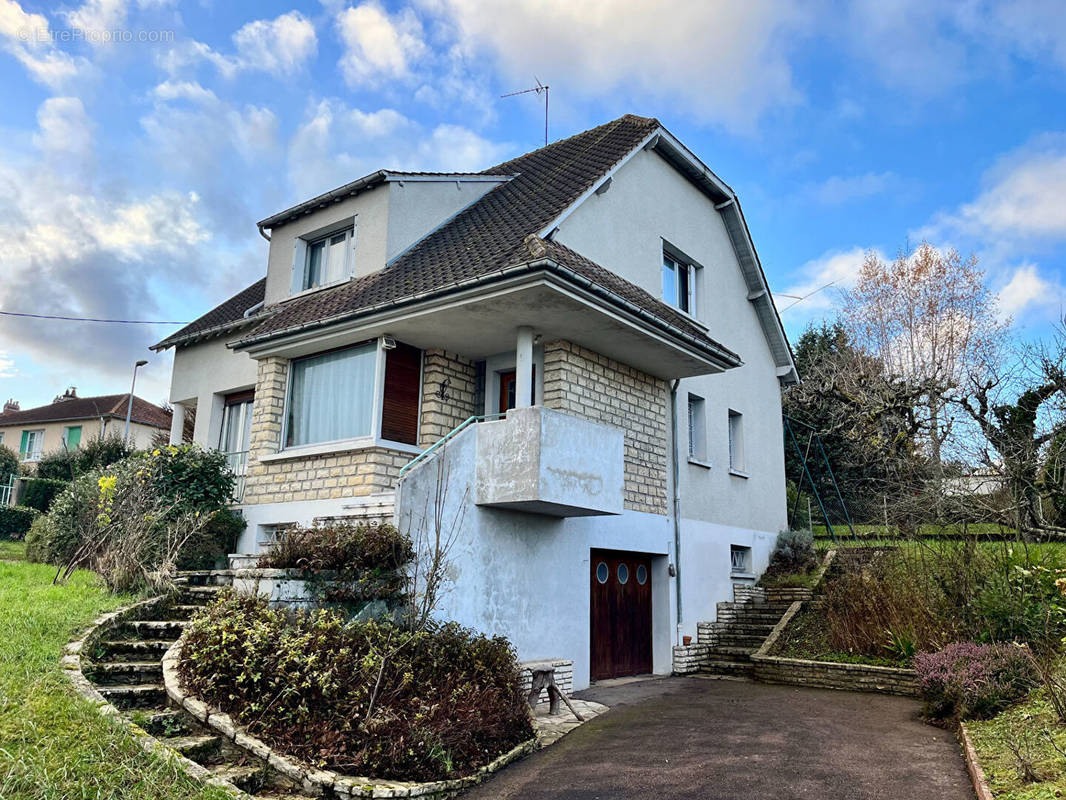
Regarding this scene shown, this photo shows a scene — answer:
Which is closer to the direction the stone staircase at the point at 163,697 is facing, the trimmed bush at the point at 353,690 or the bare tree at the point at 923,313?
the trimmed bush

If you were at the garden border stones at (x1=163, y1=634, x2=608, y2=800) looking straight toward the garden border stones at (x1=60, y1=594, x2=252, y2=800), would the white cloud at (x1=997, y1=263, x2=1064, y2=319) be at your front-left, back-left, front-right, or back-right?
back-right

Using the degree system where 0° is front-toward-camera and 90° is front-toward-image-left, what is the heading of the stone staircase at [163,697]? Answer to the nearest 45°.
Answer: approximately 0°

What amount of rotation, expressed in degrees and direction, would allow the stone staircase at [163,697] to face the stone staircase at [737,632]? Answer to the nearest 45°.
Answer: approximately 135° to its left

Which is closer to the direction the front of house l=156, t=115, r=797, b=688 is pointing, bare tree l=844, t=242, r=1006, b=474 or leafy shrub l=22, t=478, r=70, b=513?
the leafy shrub

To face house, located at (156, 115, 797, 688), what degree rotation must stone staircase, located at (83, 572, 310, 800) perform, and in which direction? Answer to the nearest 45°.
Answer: approximately 135° to its left

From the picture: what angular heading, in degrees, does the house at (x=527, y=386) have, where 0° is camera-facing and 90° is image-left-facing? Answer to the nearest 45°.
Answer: approximately 45°

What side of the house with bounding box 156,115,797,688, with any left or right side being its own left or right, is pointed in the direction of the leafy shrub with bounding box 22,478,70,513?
right

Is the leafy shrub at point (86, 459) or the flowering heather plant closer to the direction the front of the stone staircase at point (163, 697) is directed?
the flowering heather plant

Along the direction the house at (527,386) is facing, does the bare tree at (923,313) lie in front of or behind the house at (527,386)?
behind

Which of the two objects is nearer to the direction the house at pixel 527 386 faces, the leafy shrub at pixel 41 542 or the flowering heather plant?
the leafy shrub

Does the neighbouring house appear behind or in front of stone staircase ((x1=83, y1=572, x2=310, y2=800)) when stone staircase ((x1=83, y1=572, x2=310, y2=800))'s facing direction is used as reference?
behind

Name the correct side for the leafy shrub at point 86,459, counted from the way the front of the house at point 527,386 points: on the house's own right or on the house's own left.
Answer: on the house's own right

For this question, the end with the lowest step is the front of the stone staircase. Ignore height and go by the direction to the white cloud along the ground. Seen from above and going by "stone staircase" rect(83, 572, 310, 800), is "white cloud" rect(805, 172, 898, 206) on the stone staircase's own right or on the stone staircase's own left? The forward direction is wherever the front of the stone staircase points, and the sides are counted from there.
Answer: on the stone staircase's own left
